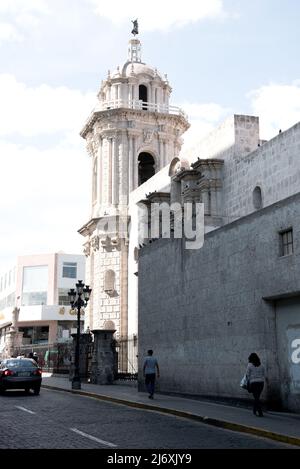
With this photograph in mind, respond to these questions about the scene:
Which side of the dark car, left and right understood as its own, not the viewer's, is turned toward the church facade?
right

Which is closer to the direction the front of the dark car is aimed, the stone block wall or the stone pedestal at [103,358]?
the stone pedestal

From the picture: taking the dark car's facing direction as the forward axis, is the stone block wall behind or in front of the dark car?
behind

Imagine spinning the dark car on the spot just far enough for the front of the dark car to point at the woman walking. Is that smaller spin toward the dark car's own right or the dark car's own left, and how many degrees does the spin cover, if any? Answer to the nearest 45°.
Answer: approximately 135° to the dark car's own right

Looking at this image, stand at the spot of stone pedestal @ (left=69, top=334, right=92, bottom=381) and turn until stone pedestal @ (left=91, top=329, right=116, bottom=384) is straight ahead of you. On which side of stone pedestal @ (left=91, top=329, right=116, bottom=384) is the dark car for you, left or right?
right

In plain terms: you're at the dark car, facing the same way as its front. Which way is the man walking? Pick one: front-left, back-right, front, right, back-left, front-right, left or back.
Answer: back-right

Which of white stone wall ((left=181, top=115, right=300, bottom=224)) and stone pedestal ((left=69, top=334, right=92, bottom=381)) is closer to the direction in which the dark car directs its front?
the stone pedestal

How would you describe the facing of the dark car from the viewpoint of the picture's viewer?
facing away from the viewer
